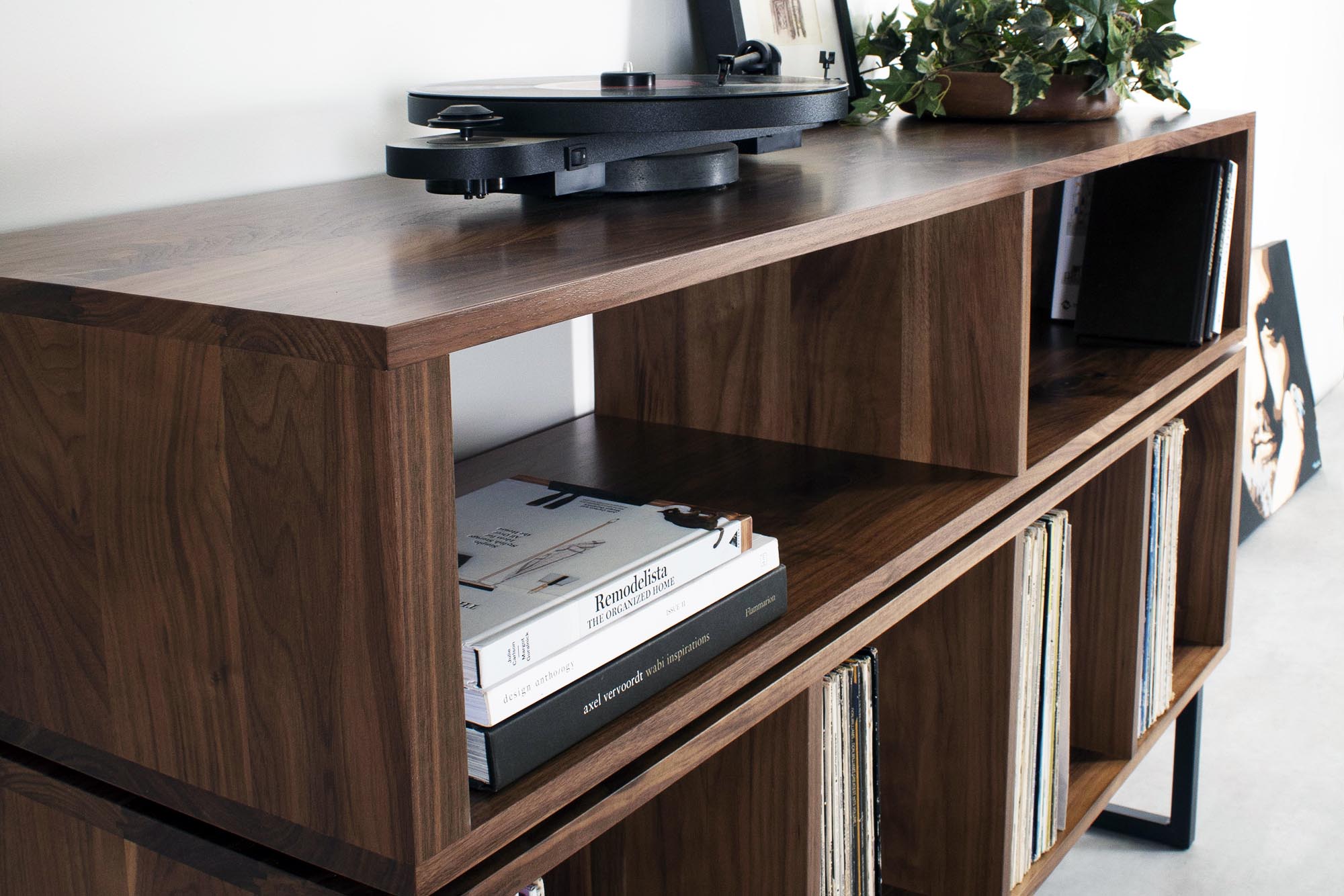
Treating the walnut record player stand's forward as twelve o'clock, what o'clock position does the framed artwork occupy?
The framed artwork is roughly at 8 o'clock from the walnut record player stand.

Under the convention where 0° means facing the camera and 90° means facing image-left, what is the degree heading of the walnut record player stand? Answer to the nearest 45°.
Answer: approximately 315°
